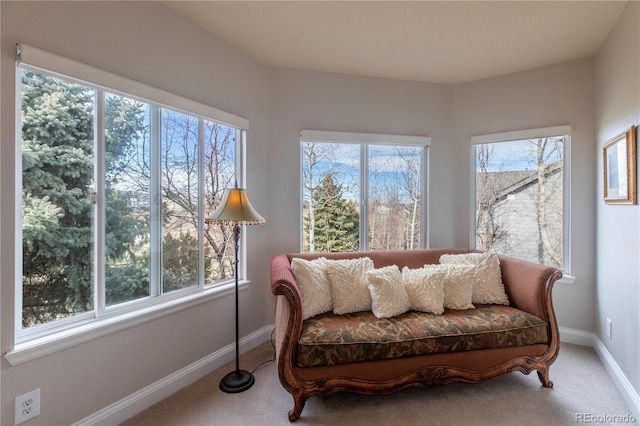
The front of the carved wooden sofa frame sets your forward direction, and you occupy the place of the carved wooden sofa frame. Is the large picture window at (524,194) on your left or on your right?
on your left

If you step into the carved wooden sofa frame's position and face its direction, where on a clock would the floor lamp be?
The floor lamp is roughly at 4 o'clock from the carved wooden sofa frame.

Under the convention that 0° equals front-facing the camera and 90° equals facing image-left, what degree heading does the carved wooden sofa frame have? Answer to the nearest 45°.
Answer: approximately 315°

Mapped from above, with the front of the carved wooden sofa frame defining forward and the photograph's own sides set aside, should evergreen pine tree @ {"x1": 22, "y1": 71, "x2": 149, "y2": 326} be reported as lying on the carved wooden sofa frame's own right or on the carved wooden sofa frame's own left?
on the carved wooden sofa frame's own right

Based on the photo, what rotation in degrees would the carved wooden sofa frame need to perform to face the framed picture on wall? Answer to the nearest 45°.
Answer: approximately 90° to its left

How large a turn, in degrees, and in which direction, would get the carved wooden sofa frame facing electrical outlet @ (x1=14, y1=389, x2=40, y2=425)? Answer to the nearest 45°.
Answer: approximately 90° to its right

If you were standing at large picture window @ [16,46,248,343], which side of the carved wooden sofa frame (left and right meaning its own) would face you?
right
